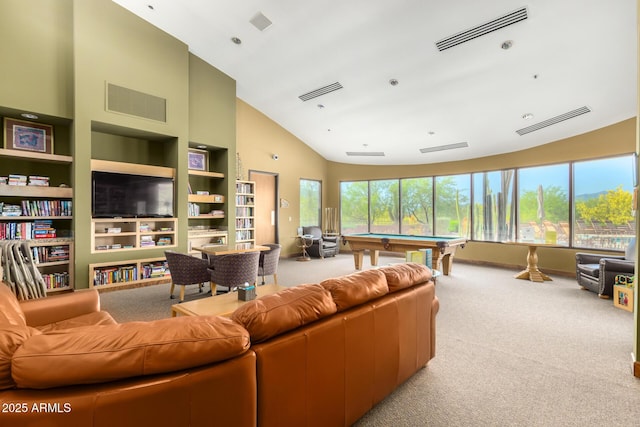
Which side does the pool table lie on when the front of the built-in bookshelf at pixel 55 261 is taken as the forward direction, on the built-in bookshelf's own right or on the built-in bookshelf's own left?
on the built-in bookshelf's own left

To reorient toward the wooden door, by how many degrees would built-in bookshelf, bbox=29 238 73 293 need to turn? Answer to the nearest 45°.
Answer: approximately 90° to its left

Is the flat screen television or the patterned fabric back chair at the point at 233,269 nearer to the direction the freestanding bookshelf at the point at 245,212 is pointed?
the patterned fabric back chair

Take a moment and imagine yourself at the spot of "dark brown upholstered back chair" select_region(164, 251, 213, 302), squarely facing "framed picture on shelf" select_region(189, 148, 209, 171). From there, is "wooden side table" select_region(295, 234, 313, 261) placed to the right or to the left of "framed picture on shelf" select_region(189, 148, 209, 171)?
right

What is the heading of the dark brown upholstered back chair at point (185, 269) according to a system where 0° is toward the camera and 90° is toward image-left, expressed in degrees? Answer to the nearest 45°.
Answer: approximately 225°

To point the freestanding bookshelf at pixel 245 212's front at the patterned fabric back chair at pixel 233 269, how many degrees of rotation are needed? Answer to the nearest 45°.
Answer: approximately 45° to its right

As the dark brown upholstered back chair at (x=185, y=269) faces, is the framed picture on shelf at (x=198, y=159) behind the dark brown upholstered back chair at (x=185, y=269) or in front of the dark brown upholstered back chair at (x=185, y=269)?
in front

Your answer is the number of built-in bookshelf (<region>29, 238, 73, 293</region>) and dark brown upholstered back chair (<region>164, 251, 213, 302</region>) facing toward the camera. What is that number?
1

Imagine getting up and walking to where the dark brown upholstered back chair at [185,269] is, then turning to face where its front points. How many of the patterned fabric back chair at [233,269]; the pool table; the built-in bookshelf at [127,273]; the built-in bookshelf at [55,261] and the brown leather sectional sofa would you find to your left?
2

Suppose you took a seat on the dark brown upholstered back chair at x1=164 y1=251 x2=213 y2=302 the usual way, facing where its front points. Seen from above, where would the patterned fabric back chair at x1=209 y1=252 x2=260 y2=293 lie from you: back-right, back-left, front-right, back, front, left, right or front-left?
right

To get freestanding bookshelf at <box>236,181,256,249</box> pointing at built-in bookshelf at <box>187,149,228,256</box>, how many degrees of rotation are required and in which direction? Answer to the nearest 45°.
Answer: approximately 90° to its right

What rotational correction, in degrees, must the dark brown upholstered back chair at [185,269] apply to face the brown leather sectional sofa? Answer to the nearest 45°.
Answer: approximately 135° to its right
